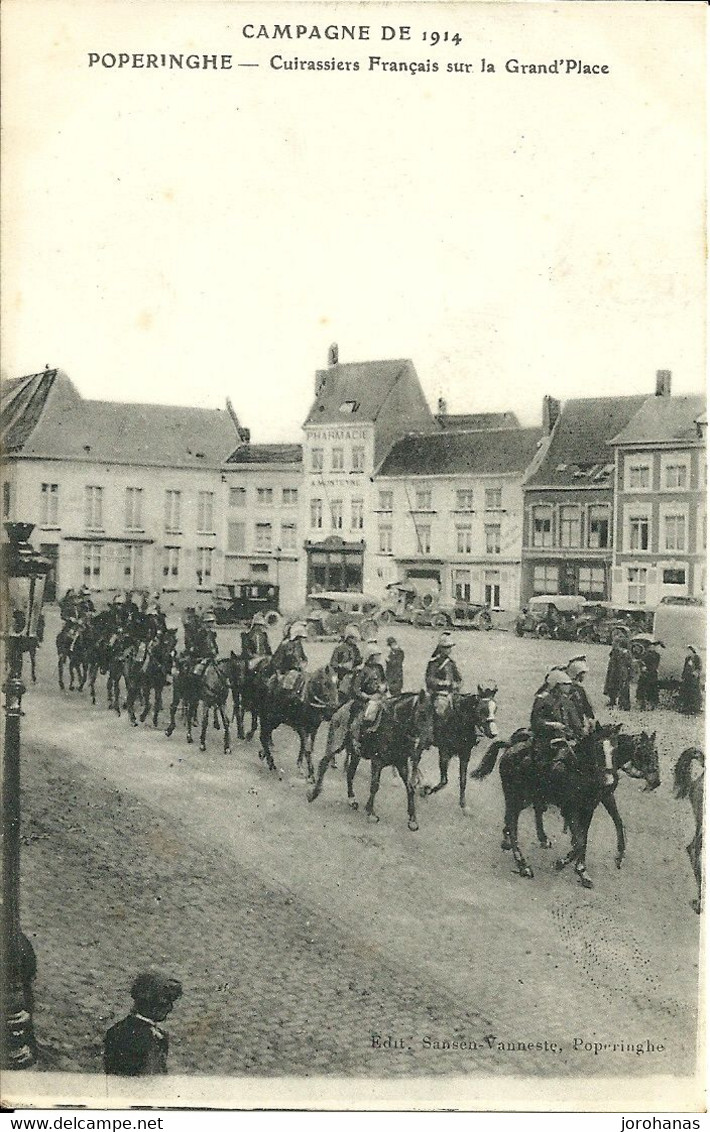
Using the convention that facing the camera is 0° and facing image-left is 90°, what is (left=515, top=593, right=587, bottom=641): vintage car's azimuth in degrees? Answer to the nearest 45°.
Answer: approximately 45°

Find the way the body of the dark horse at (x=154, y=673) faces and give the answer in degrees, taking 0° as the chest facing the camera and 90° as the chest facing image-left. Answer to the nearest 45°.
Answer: approximately 315°

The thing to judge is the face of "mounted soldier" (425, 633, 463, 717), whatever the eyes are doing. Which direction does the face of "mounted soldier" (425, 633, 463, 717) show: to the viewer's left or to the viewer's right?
to the viewer's right

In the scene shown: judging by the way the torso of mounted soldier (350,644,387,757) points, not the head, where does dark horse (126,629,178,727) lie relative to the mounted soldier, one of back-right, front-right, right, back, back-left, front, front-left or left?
back-right
